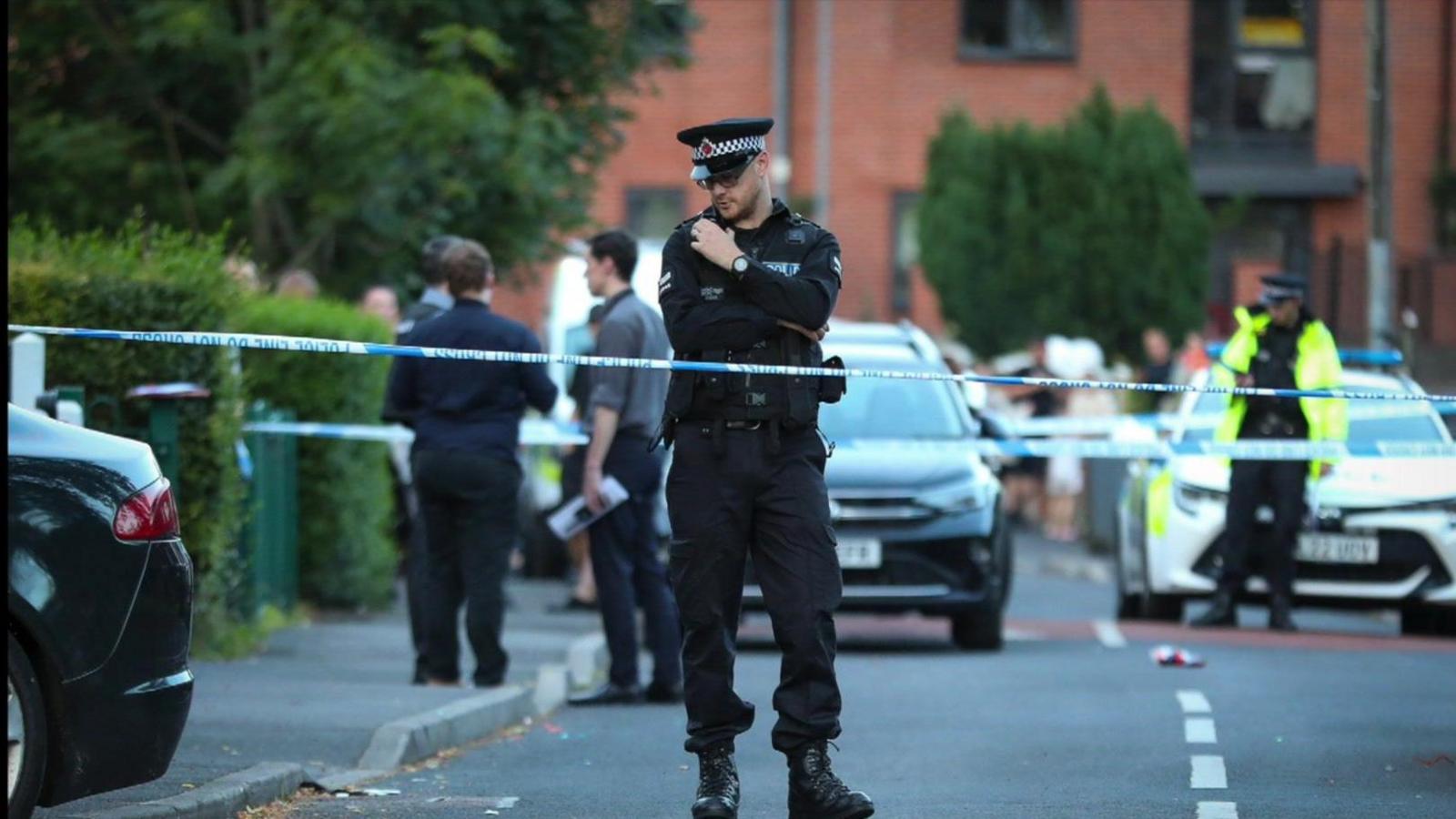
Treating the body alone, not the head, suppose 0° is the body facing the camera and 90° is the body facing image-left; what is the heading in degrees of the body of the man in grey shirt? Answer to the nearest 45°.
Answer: approximately 90°

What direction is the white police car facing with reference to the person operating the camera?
facing the viewer and to the right of the viewer

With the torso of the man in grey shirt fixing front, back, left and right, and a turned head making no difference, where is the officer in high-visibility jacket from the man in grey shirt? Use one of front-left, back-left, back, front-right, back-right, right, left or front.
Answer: back-right

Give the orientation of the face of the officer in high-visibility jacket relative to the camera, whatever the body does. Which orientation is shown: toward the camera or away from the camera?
toward the camera

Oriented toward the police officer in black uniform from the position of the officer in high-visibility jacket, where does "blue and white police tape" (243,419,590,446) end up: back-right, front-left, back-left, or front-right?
front-right

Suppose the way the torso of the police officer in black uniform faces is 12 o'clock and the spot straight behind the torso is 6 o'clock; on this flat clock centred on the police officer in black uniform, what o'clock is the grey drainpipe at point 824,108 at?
The grey drainpipe is roughly at 6 o'clock from the police officer in black uniform.

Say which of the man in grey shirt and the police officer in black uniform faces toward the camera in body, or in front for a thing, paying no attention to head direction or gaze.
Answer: the police officer in black uniform

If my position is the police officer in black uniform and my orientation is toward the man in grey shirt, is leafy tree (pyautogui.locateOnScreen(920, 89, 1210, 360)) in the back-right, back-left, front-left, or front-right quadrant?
front-right

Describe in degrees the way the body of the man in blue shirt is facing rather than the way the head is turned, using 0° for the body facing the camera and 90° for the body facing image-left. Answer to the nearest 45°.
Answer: approximately 180°

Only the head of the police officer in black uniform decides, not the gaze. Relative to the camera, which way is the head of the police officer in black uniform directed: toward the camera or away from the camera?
toward the camera

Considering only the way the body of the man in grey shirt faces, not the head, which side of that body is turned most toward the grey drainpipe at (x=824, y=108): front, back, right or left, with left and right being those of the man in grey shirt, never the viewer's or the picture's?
right

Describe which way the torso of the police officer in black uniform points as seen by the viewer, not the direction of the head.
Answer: toward the camera

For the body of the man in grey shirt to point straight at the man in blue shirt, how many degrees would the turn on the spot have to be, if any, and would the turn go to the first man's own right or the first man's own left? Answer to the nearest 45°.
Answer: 0° — they already face them

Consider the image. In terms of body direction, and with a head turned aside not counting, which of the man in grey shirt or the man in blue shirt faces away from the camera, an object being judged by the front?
the man in blue shirt

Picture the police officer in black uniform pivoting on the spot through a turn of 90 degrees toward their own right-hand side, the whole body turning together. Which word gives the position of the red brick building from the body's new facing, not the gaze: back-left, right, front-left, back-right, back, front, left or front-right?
right

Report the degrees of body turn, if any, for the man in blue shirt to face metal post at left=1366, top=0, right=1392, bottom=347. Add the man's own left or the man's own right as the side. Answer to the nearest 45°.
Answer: approximately 45° to the man's own right

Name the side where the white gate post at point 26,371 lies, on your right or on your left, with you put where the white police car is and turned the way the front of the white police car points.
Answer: on your right
